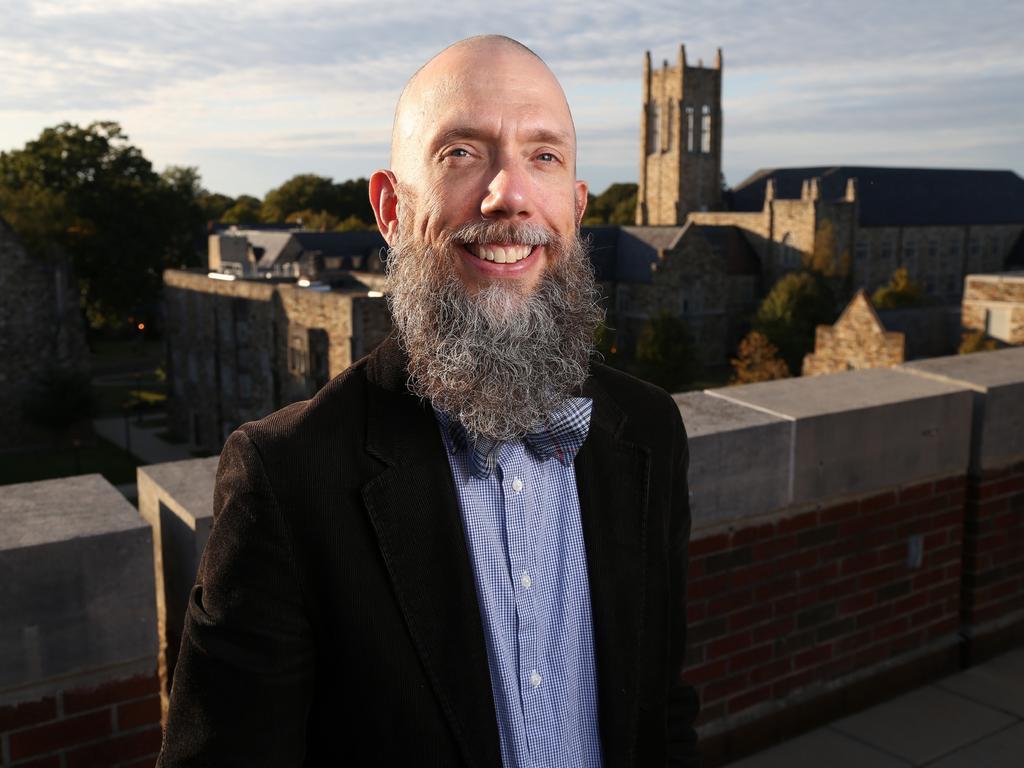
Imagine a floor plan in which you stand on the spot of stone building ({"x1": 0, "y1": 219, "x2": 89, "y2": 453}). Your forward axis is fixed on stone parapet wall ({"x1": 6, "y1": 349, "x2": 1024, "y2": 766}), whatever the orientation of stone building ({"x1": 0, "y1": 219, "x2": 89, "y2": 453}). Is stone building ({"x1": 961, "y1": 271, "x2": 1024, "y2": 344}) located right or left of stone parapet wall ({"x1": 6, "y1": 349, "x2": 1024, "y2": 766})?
left

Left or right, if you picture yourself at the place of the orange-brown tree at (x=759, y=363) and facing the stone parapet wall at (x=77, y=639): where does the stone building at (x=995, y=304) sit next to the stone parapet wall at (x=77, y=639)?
left

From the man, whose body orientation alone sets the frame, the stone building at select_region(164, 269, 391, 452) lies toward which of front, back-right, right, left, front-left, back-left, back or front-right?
back-left

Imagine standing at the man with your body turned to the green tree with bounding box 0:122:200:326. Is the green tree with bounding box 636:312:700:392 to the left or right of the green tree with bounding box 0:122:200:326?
right

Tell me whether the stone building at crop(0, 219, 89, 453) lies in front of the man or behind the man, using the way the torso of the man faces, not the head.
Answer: behind

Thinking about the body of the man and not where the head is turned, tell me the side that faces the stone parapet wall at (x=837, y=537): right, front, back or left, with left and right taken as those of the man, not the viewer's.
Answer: left

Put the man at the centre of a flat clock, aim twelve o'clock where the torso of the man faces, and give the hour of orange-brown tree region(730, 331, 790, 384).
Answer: The orange-brown tree is roughly at 8 o'clock from the man.

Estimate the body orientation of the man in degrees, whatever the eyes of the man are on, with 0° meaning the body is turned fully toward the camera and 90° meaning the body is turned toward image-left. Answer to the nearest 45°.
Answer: approximately 315°

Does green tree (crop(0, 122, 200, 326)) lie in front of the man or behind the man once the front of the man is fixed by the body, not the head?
behind

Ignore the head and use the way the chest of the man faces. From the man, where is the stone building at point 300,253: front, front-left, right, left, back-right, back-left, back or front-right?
back-left
